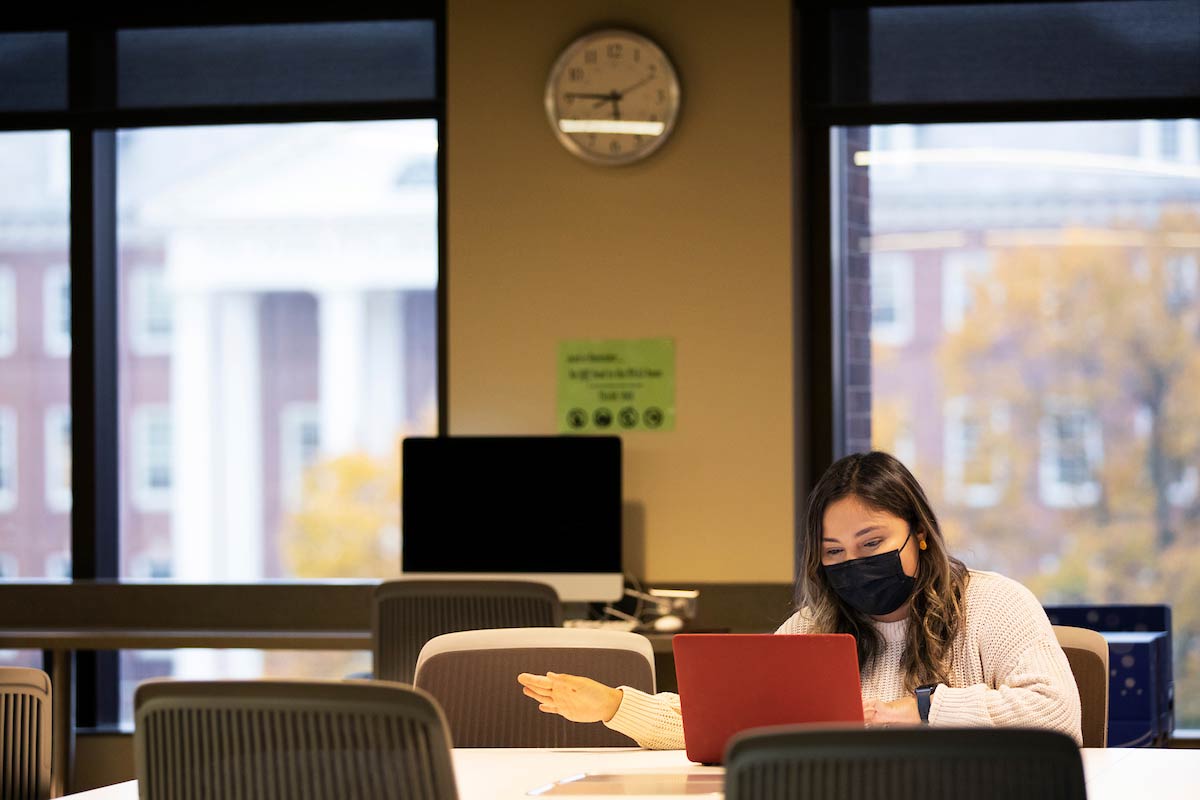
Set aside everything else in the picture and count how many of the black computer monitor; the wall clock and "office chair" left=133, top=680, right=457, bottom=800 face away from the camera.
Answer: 1

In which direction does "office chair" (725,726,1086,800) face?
away from the camera

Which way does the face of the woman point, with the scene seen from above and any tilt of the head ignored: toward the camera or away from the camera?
toward the camera

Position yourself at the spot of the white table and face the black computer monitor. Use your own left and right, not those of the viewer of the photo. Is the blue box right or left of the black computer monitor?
right

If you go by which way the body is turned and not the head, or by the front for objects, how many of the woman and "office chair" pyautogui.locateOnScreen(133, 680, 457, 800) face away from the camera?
1

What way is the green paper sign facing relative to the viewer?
toward the camera

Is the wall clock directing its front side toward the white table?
yes

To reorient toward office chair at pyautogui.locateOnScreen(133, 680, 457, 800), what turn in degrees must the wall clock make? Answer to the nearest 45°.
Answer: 0° — it already faces it

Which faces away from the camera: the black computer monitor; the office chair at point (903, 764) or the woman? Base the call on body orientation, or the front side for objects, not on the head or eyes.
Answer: the office chair

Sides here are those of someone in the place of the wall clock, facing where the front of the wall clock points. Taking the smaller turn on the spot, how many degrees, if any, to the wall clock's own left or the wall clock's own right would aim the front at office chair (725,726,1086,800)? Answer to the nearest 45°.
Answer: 0° — it already faces it

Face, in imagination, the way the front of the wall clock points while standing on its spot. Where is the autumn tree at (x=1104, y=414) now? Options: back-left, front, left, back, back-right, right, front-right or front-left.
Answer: left

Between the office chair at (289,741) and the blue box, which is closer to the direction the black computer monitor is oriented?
the office chair

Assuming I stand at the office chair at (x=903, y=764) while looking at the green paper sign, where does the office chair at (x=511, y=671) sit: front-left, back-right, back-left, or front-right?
front-left

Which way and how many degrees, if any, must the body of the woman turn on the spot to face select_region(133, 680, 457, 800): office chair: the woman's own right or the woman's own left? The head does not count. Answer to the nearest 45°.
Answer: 0° — they already face it

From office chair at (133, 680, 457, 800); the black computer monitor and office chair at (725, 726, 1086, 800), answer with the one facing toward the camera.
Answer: the black computer monitor

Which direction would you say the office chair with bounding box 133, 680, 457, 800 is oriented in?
away from the camera
